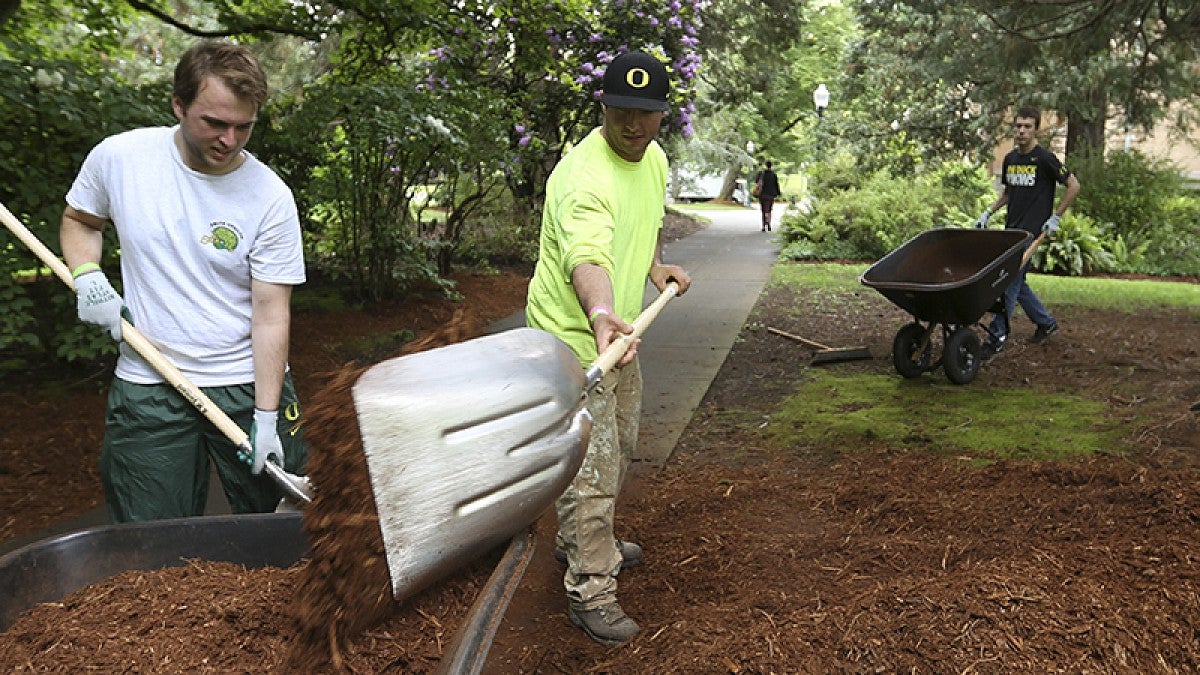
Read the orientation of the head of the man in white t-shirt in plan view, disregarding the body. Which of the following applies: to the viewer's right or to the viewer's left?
to the viewer's right

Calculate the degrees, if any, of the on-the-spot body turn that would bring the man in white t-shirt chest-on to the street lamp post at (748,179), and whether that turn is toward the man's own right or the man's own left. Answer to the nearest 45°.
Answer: approximately 90° to the man's own left

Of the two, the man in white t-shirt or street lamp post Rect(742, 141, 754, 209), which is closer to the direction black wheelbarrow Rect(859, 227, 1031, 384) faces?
the man in white t-shirt

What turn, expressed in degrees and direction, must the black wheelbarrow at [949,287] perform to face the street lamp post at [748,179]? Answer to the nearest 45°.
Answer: approximately 135° to its right

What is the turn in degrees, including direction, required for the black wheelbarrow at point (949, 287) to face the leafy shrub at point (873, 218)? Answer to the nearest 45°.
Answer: approximately 135° to its right

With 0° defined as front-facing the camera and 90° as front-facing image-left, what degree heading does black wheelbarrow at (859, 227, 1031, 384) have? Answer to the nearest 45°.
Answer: approximately 45°
